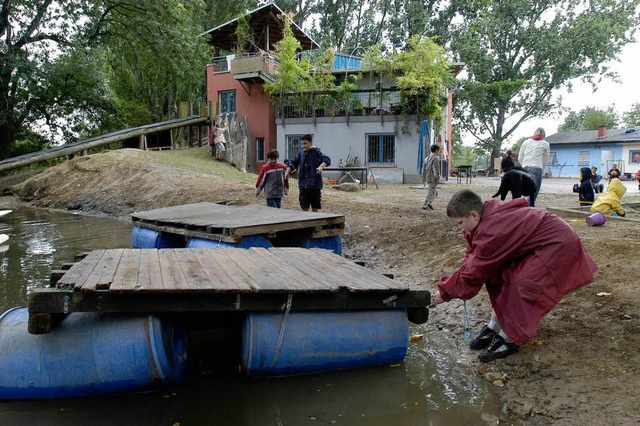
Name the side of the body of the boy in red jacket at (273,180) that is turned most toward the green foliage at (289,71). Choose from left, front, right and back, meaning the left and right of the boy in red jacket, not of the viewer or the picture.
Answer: back

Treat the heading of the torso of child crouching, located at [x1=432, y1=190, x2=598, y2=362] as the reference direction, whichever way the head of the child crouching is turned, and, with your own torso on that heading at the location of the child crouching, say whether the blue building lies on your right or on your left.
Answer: on your right

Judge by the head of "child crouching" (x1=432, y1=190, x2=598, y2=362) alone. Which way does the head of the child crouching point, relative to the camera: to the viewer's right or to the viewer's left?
to the viewer's left

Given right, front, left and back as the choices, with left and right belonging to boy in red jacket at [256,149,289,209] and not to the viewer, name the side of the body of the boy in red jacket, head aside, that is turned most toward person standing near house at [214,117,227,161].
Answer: back

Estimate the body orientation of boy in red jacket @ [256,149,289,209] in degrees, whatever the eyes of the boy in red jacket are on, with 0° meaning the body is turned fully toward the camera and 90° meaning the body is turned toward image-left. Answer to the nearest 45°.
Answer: approximately 0°

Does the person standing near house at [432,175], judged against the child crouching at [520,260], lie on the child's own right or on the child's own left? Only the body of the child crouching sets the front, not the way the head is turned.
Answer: on the child's own right

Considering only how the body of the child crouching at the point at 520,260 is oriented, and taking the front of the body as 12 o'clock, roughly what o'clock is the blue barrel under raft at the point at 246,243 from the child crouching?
The blue barrel under raft is roughly at 1 o'clock from the child crouching.

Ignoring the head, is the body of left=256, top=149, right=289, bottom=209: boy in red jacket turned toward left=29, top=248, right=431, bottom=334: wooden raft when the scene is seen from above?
yes

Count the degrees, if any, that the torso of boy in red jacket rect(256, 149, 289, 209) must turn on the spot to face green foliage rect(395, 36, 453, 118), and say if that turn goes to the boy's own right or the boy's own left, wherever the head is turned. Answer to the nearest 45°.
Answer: approximately 135° to the boy's own left

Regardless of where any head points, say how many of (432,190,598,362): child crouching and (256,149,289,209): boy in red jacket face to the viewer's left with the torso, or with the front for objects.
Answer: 1

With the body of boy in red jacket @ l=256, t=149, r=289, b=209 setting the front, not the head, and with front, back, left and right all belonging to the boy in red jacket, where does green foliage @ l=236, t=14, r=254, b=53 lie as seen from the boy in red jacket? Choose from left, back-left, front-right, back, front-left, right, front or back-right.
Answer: back

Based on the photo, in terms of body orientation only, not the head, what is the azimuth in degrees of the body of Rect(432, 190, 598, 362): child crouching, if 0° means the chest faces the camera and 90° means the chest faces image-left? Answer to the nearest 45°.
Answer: approximately 90°
